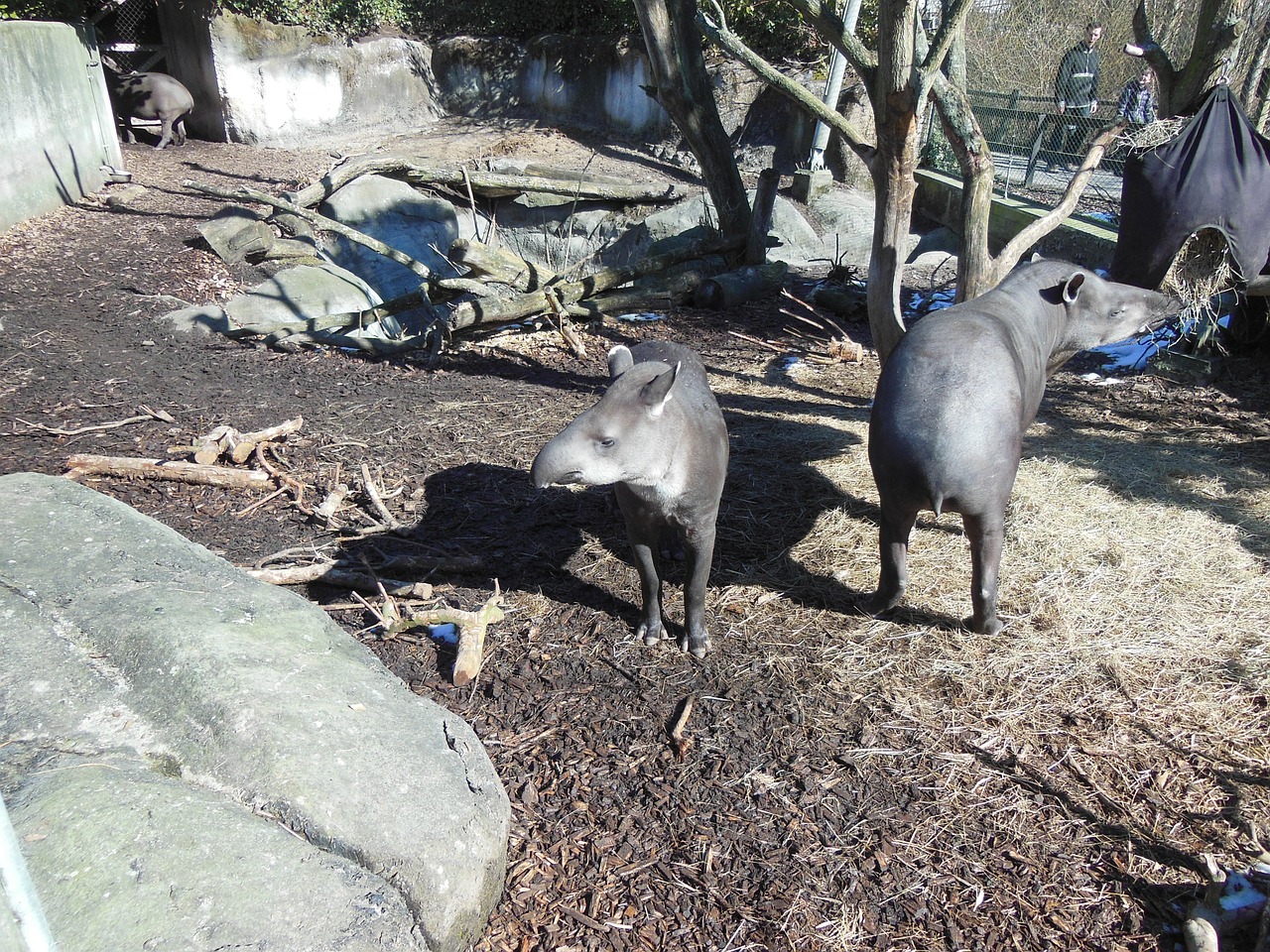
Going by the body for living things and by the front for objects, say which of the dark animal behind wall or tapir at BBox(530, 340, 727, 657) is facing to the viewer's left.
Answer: the dark animal behind wall

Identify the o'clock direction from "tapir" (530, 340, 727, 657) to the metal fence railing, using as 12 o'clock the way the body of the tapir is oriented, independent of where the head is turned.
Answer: The metal fence railing is roughly at 7 o'clock from the tapir.

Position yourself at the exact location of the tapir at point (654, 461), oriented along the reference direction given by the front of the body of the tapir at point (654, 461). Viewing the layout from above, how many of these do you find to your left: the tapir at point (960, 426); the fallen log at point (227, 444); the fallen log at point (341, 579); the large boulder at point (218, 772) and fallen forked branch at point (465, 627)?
1

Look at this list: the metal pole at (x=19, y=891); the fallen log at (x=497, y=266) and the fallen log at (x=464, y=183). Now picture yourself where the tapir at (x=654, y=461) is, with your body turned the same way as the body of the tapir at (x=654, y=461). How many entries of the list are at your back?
2

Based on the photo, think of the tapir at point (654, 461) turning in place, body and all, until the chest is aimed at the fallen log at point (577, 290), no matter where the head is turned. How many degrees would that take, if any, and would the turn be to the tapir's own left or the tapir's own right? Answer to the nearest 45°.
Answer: approximately 180°

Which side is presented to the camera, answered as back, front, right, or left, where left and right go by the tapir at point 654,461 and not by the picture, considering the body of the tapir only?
front

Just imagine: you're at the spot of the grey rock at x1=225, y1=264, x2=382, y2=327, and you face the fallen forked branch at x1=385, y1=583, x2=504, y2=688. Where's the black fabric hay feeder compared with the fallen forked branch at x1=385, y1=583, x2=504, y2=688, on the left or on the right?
left

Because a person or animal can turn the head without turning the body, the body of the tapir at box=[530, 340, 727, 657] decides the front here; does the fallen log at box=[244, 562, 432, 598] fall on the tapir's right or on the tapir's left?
on the tapir's right

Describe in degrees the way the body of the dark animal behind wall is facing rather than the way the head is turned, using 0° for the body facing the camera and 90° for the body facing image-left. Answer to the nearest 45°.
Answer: approximately 90°

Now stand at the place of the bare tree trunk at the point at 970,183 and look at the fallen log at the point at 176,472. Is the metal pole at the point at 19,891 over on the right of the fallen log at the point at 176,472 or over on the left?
left

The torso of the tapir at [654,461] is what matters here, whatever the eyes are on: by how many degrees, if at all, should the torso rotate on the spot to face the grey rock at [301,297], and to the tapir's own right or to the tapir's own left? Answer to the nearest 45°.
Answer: approximately 135° to the tapir's own right

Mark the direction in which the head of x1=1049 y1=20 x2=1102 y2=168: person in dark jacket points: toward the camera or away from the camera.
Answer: toward the camera

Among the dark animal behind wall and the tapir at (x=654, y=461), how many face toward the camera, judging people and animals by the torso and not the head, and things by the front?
1

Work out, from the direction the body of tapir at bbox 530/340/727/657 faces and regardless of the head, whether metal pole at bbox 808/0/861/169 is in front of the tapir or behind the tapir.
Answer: behind
